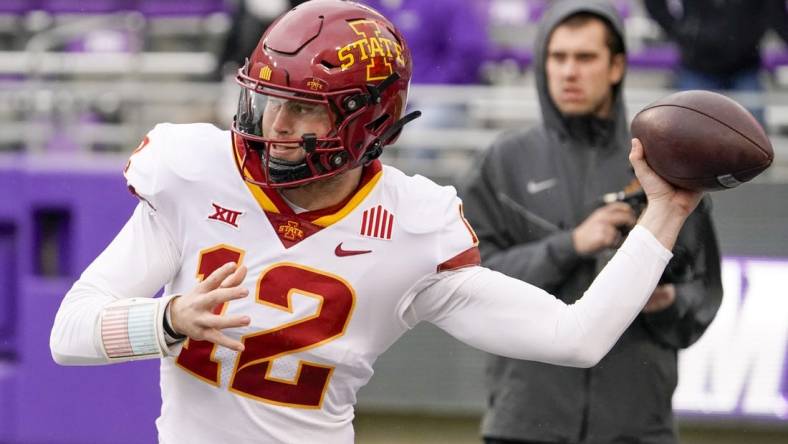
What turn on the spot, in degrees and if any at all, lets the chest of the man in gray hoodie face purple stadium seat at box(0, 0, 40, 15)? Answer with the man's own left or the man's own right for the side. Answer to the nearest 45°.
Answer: approximately 135° to the man's own right

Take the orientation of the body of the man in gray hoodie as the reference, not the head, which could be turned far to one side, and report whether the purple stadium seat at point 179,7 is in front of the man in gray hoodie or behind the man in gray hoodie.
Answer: behind

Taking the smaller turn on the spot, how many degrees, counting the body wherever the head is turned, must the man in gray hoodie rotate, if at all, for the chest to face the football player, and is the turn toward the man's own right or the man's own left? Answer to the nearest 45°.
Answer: approximately 45° to the man's own right

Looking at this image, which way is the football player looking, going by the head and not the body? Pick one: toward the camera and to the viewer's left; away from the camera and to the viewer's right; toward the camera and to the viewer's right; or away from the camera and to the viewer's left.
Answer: toward the camera and to the viewer's left

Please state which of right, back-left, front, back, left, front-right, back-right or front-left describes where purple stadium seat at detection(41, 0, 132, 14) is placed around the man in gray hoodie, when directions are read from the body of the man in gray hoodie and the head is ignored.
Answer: back-right

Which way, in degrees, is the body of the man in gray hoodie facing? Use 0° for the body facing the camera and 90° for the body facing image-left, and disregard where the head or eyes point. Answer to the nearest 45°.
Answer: approximately 0°

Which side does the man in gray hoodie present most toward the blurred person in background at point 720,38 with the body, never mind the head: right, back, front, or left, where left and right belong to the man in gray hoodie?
back

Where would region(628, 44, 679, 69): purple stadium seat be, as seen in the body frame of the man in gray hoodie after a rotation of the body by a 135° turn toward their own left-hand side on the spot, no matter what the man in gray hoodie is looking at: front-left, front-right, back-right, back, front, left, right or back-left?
front-left
